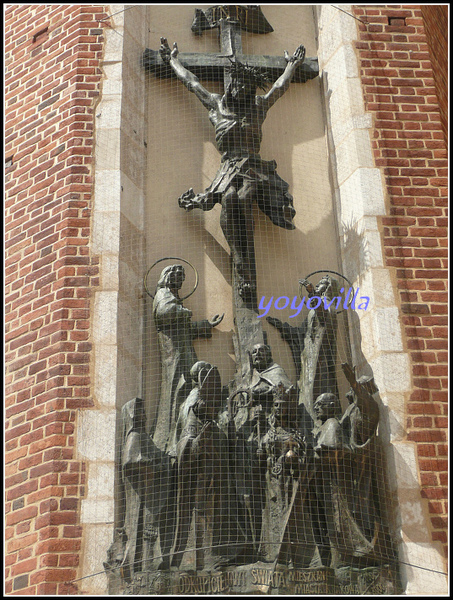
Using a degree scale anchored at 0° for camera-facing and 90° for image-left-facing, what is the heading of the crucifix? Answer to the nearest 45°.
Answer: approximately 0°
